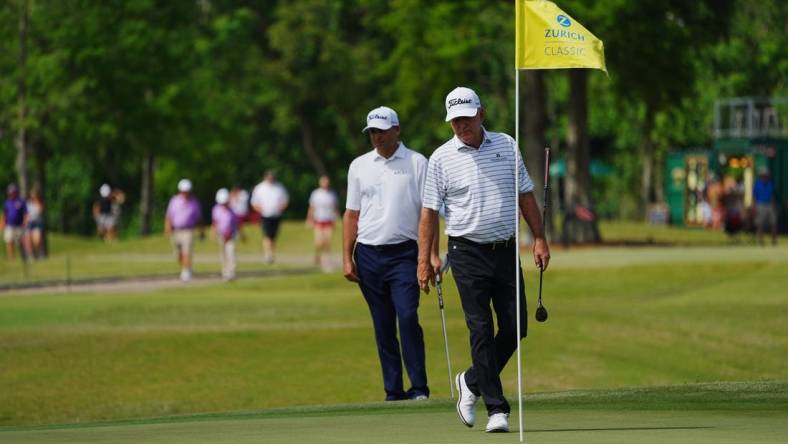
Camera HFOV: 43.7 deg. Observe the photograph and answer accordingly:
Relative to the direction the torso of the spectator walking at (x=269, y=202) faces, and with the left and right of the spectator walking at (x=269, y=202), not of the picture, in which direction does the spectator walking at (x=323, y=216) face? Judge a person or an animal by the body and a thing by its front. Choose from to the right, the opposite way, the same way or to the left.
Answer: the same way

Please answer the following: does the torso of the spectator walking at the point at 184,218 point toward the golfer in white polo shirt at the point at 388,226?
yes

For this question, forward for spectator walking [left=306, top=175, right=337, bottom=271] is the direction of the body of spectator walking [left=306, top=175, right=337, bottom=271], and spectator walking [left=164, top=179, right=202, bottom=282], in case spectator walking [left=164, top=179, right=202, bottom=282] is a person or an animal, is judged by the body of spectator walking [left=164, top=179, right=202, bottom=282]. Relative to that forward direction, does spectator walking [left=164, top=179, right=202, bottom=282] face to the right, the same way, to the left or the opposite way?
the same way

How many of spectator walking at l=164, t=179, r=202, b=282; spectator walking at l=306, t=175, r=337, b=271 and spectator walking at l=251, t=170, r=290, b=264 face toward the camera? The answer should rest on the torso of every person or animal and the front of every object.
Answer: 3

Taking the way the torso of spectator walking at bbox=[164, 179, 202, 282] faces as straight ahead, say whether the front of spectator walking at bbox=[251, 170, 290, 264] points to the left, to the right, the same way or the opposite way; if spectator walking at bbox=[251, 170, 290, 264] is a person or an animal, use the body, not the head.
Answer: the same way

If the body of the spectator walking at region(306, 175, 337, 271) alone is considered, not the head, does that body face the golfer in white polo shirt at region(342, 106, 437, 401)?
yes

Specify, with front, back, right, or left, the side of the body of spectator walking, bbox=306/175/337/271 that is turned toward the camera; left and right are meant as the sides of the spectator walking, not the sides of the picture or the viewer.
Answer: front

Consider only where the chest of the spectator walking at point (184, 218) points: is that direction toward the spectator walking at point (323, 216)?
no

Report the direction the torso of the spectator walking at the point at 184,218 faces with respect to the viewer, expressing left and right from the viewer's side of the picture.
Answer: facing the viewer

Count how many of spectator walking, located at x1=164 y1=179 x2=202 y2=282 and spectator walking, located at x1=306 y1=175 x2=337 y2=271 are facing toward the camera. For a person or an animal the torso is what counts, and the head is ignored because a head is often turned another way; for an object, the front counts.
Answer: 2

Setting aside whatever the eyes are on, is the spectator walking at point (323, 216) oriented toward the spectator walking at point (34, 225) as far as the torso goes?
no

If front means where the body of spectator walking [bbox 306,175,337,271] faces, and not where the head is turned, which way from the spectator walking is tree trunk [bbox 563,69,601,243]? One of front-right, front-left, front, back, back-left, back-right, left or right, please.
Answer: back-left

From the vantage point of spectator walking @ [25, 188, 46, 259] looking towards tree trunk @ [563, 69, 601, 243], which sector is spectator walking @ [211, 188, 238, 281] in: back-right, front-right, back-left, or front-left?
front-right

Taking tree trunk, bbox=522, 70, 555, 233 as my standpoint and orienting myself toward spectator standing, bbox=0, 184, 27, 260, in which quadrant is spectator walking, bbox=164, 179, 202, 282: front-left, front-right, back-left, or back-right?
front-left

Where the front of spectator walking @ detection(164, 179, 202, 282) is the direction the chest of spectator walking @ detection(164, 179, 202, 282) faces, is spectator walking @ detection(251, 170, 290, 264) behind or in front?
behind

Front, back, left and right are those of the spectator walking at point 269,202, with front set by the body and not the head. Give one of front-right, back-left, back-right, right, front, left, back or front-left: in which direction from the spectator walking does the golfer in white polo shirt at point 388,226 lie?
front

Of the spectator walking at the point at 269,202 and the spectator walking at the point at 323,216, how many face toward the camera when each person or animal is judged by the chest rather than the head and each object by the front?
2

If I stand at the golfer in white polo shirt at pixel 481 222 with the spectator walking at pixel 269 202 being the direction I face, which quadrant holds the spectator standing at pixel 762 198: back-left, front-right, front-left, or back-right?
front-right
